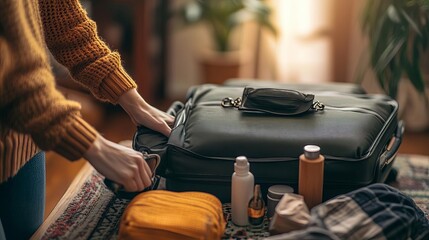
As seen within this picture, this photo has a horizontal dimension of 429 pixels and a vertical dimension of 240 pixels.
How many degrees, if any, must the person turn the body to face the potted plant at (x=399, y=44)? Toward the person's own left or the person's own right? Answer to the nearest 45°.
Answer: approximately 45° to the person's own left

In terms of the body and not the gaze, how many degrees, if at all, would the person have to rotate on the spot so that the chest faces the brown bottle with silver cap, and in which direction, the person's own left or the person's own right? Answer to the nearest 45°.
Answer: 0° — they already face it

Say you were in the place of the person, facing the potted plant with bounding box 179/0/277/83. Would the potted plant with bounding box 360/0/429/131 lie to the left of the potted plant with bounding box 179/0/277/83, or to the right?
right

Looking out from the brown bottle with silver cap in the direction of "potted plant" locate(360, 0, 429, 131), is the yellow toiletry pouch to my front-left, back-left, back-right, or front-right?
back-left

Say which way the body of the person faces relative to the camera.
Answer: to the viewer's right
